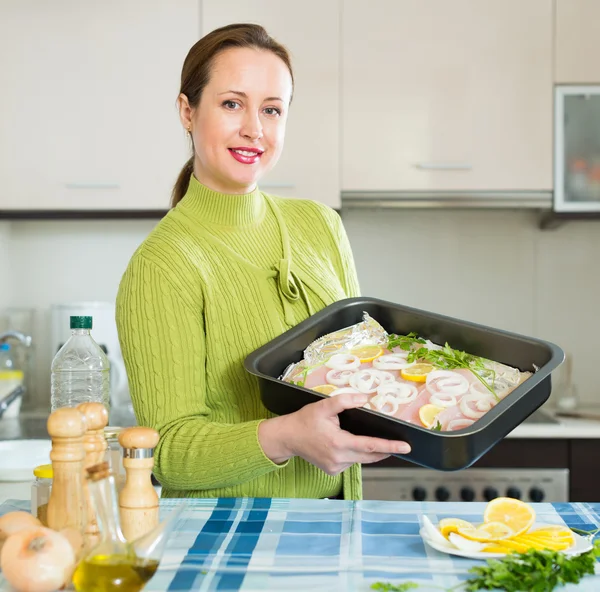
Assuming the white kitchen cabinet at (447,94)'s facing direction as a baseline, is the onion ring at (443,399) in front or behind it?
in front

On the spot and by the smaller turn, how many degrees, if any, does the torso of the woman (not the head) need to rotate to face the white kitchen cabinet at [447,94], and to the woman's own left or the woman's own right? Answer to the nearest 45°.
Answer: approximately 90° to the woman's own left

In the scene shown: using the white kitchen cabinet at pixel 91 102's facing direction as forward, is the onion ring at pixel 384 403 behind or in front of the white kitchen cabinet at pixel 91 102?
in front

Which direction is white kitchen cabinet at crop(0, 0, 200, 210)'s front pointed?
toward the camera

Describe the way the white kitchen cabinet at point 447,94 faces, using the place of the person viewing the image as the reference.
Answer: facing the viewer

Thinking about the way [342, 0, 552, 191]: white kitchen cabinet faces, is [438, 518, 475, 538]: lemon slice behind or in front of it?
in front

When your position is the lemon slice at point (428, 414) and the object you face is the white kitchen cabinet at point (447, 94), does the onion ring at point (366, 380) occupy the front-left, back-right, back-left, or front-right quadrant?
front-left
